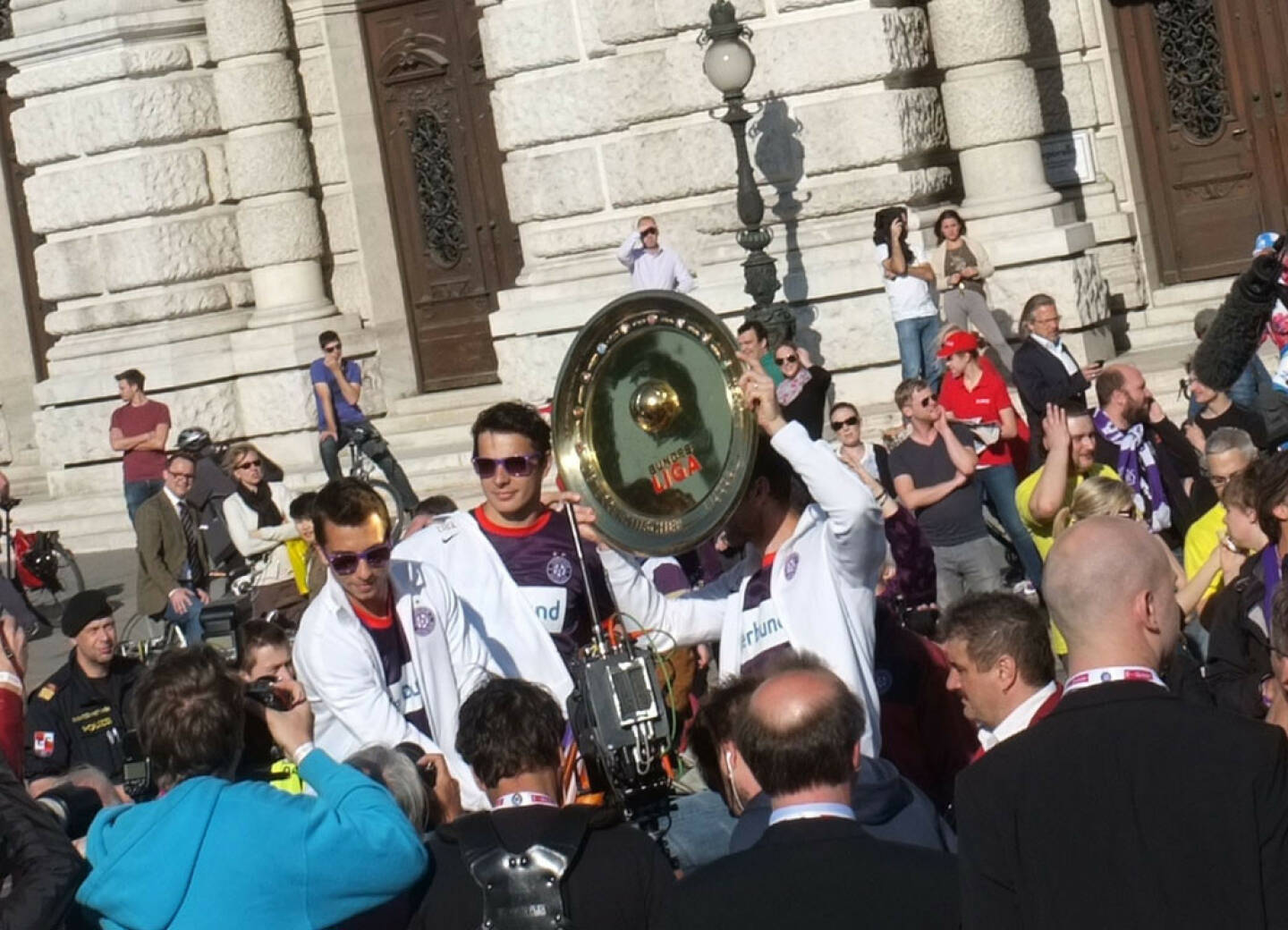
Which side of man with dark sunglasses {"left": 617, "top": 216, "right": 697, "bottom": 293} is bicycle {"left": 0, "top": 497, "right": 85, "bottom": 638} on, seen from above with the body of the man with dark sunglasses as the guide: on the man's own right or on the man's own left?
on the man's own right

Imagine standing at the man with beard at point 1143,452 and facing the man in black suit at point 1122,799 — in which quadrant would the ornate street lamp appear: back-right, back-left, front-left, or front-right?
back-right

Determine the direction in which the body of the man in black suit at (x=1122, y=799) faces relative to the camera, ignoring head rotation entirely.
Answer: away from the camera

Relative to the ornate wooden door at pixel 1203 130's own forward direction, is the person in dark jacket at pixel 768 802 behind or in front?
in front

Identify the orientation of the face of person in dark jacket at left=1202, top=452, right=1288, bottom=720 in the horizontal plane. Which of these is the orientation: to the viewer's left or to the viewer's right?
to the viewer's left

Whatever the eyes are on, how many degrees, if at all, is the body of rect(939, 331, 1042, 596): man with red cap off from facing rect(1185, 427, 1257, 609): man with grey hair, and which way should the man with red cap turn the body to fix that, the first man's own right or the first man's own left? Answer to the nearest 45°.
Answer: approximately 45° to the first man's own left

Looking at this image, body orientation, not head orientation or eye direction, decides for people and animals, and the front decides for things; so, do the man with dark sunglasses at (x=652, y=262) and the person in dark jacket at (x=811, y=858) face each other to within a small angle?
yes

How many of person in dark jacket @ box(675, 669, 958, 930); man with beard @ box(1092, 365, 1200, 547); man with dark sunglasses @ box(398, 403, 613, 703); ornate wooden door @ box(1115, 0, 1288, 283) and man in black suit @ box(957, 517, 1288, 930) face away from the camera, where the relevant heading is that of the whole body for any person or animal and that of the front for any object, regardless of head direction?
2

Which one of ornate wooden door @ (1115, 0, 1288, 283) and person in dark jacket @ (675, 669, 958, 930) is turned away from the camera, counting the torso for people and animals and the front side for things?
the person in dark jacket

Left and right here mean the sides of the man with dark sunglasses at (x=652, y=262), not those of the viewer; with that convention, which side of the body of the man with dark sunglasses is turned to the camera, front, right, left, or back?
front

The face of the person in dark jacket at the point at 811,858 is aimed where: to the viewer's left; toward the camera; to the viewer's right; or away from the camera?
away from the camera

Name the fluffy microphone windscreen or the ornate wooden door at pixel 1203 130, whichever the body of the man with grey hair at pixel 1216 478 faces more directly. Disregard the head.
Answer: the fluffy microphone windscreen

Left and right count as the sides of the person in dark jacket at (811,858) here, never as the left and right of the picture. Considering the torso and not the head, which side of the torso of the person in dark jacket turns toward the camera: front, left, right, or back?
back

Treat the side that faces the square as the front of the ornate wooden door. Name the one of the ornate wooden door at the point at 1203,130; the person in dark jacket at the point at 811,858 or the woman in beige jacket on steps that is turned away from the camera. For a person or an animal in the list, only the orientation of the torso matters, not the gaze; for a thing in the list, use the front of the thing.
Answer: the person in dark jacket
